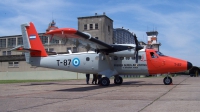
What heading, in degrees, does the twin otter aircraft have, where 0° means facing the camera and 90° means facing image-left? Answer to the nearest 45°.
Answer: approximately 270°
